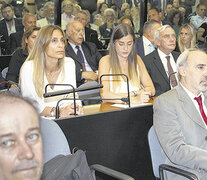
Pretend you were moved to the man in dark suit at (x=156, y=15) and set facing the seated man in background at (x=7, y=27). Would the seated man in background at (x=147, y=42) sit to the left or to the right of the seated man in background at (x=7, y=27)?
left

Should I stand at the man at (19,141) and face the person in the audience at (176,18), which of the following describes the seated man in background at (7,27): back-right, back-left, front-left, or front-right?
front-left

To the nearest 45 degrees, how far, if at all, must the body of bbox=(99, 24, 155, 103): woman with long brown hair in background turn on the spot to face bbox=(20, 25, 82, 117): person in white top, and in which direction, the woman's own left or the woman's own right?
approximately 45° to the woman's own right

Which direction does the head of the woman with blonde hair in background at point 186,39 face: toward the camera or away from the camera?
toward the camera

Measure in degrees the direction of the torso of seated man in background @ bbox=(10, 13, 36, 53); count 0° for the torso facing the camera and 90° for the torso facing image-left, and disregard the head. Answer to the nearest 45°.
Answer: approximately 315°

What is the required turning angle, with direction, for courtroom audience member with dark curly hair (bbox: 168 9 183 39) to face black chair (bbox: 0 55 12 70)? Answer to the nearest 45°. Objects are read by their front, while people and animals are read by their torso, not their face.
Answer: approximately 45° to their right

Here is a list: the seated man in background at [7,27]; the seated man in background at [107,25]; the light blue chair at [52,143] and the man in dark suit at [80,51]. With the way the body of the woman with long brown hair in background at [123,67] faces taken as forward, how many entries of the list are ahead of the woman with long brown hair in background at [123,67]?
1

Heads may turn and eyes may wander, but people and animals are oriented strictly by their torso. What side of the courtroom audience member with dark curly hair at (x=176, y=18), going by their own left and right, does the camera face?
front

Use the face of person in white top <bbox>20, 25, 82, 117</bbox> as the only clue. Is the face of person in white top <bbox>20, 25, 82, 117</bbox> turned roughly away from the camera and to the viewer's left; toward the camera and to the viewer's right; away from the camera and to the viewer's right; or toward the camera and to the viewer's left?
toward the camera and to the viewer's right

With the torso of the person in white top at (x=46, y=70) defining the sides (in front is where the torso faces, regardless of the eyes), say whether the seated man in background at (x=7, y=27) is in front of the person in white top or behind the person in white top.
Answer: behind

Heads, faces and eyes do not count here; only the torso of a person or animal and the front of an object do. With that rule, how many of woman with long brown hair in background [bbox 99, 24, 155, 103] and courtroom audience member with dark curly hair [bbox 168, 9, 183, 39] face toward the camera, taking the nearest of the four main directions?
2

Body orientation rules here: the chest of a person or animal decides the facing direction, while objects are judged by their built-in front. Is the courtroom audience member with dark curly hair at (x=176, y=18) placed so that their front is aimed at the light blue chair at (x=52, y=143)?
yes

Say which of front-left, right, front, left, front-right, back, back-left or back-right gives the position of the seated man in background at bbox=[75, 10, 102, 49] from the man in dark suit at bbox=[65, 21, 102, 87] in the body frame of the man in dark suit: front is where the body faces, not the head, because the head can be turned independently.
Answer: back-left
